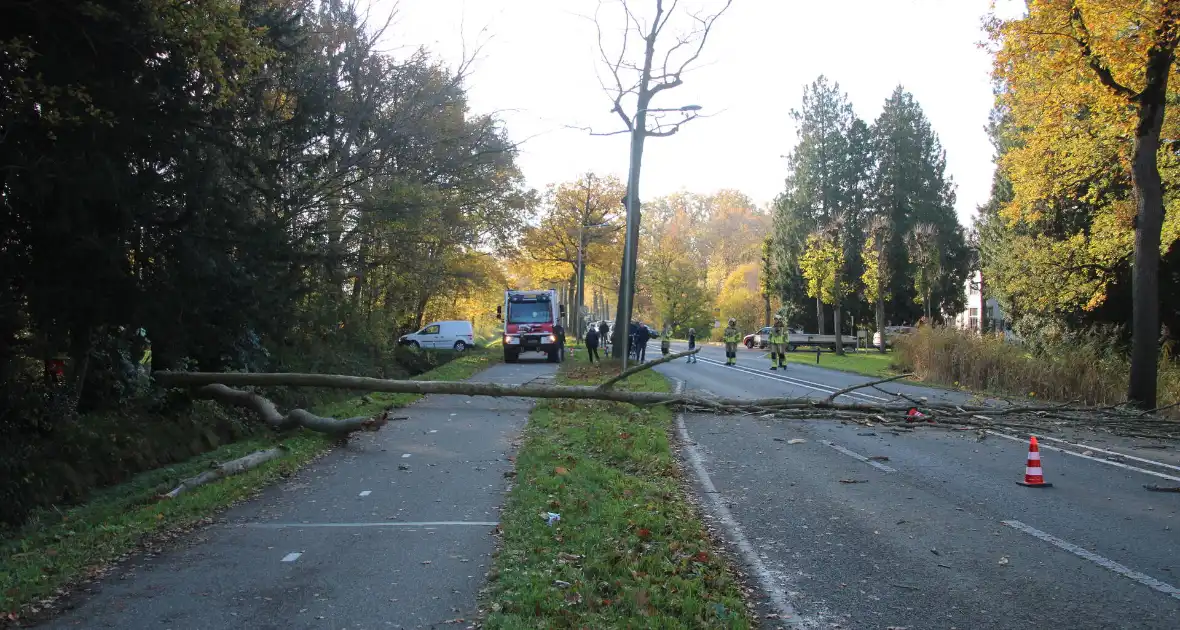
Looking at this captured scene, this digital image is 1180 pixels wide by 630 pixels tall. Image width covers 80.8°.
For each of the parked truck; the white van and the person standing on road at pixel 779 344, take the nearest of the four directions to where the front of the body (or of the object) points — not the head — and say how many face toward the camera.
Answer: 2

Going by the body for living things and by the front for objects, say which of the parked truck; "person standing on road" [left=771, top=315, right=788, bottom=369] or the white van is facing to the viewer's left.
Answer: the white van

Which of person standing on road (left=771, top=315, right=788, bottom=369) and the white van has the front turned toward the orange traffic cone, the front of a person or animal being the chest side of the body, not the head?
the person standing on road

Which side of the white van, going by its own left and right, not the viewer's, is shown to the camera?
left

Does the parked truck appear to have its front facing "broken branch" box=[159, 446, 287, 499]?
yes

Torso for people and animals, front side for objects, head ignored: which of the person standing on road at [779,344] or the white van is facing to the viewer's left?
the white van

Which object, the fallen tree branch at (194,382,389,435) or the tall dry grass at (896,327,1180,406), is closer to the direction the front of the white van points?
the fallen tree branch

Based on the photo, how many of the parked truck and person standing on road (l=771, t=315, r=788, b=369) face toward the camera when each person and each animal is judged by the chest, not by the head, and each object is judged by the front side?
2

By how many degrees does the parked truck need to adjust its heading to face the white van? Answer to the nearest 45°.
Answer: approximately 135° to its right

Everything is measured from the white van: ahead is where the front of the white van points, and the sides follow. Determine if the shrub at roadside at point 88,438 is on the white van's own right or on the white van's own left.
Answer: on the white van's own left

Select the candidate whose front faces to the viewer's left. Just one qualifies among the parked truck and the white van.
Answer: the white van

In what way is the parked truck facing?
toward the camera

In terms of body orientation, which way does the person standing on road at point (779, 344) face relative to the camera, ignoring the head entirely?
toward the camera
